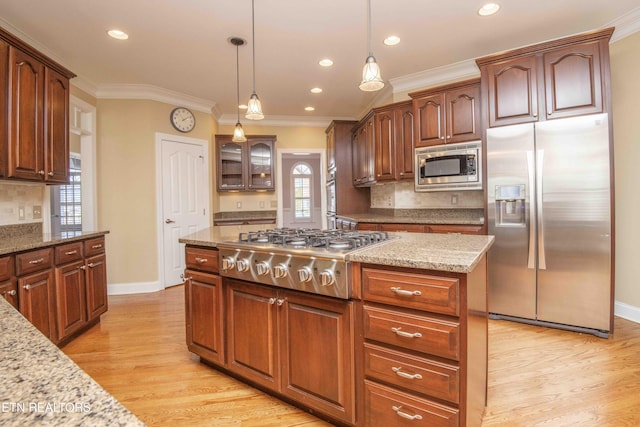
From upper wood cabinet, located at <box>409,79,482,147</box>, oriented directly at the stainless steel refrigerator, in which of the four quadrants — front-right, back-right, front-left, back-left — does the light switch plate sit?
back-right

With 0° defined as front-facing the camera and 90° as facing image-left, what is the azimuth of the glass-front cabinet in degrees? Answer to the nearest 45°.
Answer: approximately 0°

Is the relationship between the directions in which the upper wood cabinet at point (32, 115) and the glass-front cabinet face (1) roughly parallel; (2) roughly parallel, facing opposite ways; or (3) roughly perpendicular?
roughly perpendicular

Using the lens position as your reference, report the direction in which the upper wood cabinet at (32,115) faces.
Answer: facing the viewer and to the right of the viewer

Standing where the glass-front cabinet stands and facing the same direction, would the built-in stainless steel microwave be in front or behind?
in front

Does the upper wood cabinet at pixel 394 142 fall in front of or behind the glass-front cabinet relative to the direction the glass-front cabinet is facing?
in front

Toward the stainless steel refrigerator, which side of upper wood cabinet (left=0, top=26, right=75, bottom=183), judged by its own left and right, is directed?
front

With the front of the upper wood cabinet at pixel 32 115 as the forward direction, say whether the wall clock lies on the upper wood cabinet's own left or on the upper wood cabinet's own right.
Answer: on the upper wood cabinet's own left

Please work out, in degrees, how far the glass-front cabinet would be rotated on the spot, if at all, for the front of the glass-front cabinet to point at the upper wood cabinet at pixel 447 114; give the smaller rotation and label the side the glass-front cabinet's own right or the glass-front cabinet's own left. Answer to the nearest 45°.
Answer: approximately 45° to the glass-front cabinet's own left

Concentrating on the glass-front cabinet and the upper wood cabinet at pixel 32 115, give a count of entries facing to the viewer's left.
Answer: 0
